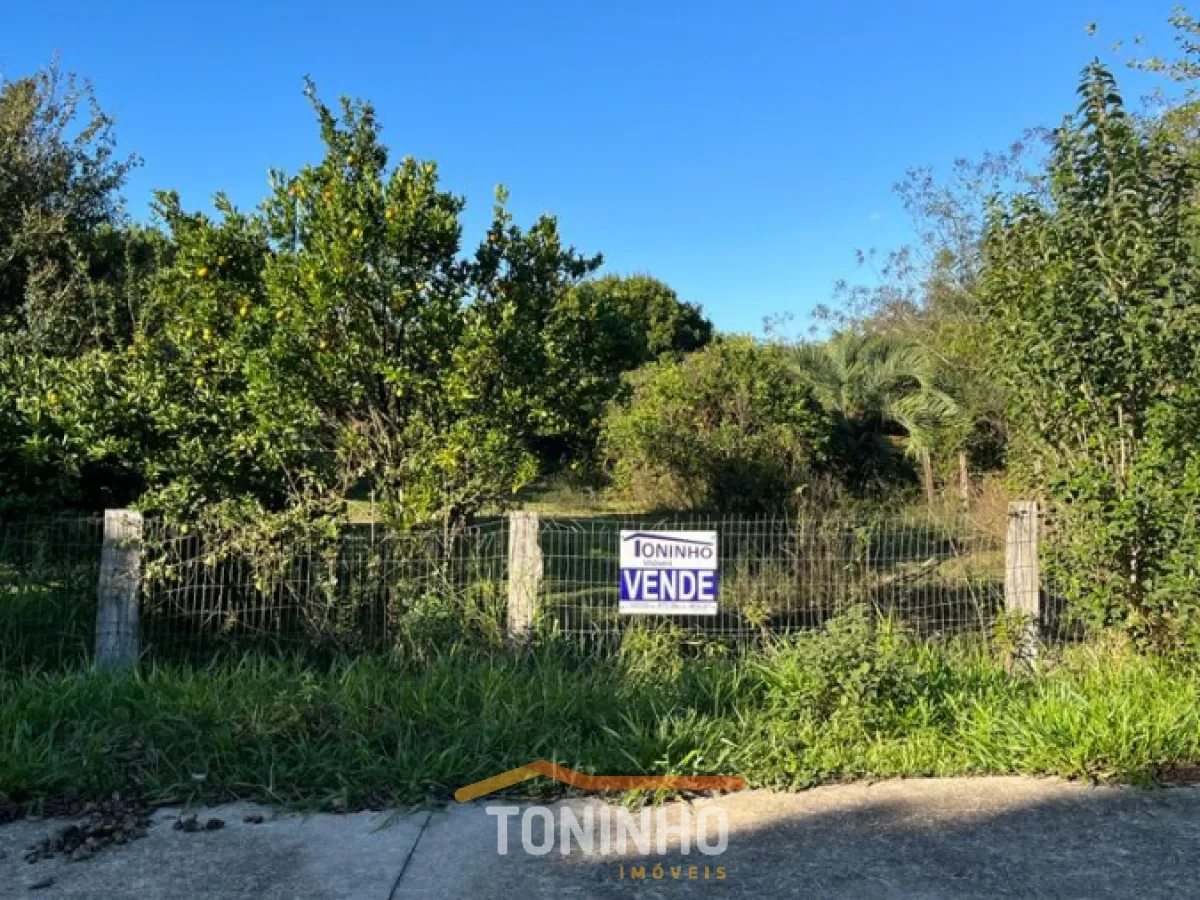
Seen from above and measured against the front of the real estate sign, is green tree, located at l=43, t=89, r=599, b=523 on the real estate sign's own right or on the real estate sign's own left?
on the real estate sign's own right

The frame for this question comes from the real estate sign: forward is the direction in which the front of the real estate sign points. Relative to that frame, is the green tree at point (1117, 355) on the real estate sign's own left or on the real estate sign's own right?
on the real estate sign's own left

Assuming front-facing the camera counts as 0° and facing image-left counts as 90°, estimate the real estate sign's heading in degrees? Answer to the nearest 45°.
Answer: approximately 0°

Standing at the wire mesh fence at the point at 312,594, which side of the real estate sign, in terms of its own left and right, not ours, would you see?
right

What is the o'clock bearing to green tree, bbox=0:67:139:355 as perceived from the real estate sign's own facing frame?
The green tree is roughly at 4 o'clock from the real estate sign.

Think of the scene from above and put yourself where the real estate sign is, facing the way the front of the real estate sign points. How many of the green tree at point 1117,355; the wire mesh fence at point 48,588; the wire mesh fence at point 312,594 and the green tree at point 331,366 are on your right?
3

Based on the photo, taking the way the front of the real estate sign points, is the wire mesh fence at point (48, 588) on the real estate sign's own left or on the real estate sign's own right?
on the real estate sign's own right

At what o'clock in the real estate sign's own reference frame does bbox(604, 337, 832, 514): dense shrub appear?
The dense shrub is roughly at 6 o'clock from the real estate sign.

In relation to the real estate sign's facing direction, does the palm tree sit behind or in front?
behind
